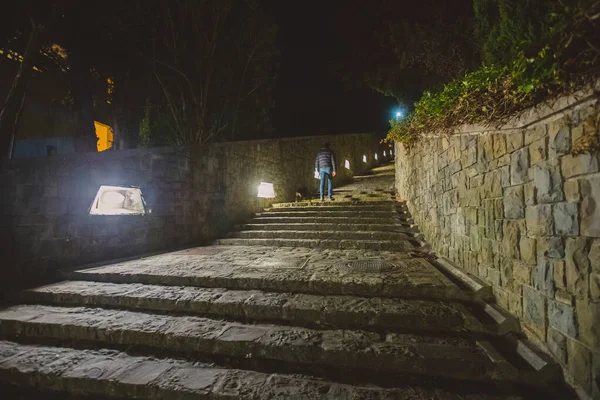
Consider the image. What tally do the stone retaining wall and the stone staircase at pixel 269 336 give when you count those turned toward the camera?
1

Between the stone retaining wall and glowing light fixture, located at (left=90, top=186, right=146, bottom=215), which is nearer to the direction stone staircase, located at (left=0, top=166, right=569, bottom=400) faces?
the stone retaining wall

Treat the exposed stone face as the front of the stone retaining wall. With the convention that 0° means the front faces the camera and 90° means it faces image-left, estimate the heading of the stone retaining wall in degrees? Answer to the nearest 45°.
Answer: approximately 90°

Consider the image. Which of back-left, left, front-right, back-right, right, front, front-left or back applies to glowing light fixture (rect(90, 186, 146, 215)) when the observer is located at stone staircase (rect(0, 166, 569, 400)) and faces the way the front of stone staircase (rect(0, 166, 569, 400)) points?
back-right

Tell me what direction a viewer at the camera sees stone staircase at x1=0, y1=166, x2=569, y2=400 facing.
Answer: facing the viewer

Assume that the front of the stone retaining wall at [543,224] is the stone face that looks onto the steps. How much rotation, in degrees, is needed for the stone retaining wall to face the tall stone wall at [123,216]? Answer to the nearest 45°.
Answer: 0° — it already faces it

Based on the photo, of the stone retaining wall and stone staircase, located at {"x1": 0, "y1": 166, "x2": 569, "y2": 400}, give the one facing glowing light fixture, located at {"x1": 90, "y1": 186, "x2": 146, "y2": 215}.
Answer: the stone retaining wall

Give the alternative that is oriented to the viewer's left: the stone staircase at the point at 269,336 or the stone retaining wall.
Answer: the stone retaining wall

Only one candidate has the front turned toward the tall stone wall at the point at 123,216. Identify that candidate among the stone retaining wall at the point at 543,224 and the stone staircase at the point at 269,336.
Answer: the stone retaining wall

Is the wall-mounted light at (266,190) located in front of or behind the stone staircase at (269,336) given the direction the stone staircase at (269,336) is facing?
behind

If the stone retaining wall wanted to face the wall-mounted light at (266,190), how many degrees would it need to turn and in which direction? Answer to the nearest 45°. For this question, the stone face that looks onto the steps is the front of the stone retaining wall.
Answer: approximately 45° to its right
